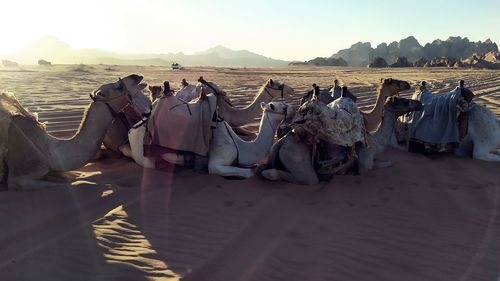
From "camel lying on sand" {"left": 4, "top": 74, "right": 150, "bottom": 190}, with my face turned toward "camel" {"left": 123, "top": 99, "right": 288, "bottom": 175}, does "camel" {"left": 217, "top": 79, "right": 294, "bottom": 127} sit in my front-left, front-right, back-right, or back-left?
front-left

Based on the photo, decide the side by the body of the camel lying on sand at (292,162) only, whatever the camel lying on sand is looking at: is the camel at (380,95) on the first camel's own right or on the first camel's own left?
on the first camel's own left

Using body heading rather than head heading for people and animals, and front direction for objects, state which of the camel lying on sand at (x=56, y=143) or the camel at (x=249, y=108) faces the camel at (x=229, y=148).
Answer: the camel lying on sand

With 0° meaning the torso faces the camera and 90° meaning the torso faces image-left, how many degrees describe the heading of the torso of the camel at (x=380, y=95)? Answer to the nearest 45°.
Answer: approximately 270°

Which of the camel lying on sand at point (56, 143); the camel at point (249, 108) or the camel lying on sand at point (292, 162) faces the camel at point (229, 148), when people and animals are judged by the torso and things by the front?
the camel lying on sand at point (56, 143)

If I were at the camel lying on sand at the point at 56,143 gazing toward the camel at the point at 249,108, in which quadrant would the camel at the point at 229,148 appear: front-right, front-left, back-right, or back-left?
front-right

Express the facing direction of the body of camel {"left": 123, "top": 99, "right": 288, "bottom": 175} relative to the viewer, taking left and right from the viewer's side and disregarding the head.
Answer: facing to the right of the viewer

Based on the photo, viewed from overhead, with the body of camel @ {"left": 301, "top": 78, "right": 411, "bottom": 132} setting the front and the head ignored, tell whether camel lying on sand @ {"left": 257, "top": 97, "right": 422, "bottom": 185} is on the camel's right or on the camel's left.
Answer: on the camel's right

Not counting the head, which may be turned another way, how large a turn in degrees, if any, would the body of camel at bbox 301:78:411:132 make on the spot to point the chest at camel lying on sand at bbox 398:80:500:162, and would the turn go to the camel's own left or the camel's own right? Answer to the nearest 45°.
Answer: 0° — it already faces it

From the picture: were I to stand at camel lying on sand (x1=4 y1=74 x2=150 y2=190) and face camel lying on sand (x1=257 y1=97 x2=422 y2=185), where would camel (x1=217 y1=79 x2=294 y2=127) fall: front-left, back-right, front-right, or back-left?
front-left

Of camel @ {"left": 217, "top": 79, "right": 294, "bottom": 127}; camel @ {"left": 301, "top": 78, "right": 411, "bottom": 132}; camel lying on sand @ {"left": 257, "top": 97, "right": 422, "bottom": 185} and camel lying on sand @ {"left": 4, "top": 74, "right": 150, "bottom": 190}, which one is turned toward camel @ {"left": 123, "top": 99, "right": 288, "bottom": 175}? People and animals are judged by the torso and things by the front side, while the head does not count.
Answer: camel lying on sand @ {"left": 4, "top": 74, "right": 150, "bottom": 190}

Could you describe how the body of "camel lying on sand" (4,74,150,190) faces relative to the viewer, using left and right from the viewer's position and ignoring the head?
facing to the right of the viewer

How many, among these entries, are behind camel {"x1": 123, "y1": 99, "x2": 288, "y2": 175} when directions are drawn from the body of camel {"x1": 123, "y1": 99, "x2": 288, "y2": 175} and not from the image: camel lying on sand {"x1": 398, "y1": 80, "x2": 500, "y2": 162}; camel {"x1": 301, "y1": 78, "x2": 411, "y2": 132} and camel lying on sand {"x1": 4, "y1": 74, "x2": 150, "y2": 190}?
1

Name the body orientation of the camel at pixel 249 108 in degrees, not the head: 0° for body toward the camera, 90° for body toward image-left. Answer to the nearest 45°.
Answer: approximately 270°

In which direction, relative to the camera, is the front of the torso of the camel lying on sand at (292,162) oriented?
to the viewer's right

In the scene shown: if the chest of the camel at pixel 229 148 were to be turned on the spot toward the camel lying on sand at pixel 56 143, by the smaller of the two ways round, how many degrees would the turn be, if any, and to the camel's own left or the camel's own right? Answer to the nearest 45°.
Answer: approximately 180°

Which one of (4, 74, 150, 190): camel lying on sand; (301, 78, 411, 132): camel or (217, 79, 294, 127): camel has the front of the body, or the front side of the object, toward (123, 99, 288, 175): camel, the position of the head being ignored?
the camel lying on sand

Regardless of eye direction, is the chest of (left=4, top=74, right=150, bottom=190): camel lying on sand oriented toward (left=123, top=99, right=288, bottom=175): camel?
yes

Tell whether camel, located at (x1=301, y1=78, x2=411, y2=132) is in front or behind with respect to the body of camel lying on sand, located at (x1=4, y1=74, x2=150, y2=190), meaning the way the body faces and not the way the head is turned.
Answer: in front

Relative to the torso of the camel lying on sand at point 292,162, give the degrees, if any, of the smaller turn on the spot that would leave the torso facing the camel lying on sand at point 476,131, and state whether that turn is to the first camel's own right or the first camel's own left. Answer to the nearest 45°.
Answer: approximately 45° to the first camel's own left

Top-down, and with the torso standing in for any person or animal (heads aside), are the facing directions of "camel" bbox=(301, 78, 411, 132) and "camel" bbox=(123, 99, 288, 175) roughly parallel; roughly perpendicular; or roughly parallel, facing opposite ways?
roughly parallel

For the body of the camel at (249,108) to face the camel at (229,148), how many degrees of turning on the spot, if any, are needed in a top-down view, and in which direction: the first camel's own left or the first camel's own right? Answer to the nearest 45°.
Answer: approximately 90° to the first camel's own right

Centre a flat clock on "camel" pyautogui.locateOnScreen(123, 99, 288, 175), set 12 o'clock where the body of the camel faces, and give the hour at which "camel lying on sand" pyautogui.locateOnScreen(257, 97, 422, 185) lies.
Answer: The camel lying on sand is roughly at 1 o'clock from the camel.
